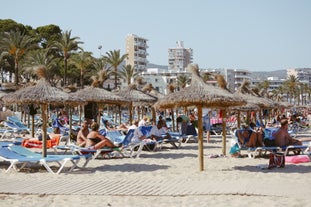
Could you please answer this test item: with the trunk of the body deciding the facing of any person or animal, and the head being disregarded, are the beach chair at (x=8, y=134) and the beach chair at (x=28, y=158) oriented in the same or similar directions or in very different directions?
same or similar directions

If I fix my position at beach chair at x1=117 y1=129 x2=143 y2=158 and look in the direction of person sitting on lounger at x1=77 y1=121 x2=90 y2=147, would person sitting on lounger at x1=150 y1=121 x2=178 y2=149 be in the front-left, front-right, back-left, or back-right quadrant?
back-right

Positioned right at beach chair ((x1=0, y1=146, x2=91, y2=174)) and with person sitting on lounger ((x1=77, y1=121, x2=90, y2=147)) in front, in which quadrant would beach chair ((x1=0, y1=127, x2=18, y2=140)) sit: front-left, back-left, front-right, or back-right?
front-left

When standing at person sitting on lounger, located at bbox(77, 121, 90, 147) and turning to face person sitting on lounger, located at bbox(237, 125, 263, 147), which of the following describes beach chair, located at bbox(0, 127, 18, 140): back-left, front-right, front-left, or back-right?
back-left

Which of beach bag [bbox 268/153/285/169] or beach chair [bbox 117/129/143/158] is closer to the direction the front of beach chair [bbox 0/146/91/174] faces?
the beach bag
